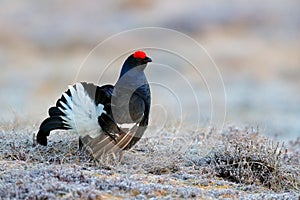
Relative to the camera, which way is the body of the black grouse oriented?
to the viewer's right
